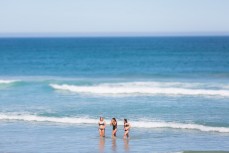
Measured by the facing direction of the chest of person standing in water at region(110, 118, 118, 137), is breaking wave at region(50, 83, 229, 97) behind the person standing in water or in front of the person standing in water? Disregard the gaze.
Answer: behind

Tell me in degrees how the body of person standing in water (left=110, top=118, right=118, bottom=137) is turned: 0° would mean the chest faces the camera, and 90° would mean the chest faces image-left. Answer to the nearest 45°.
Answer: approximately 45°
